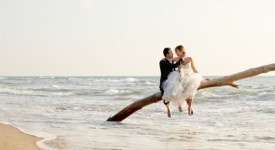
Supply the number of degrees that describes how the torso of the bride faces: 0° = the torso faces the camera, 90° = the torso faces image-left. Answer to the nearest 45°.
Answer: approximately 45°
